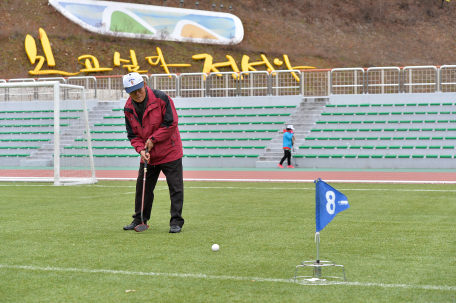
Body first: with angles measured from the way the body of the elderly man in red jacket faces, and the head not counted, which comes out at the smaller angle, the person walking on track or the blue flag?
the blue flag

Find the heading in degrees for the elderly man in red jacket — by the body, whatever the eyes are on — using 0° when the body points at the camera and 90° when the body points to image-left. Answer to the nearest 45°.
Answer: approximately 45°

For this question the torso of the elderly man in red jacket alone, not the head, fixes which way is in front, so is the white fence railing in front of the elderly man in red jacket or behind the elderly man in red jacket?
behind

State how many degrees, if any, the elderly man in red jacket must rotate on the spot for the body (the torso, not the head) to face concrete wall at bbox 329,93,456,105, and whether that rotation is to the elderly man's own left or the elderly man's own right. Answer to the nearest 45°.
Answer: approximately 180°

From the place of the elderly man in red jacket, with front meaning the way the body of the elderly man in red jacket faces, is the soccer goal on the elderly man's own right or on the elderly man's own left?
on the elderly man's own right
